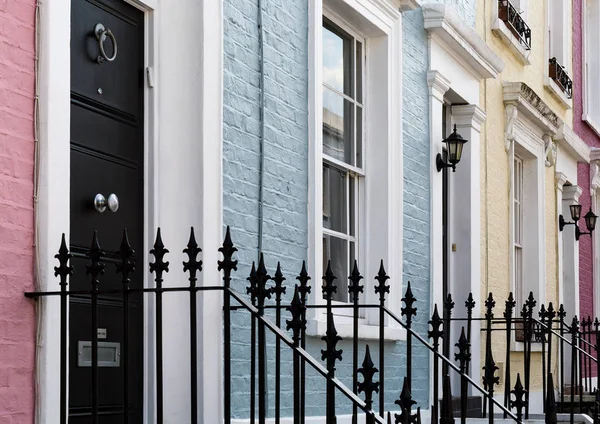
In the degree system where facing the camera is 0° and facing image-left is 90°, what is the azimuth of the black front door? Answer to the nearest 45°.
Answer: approximately 315°

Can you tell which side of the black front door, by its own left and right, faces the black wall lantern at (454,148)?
left

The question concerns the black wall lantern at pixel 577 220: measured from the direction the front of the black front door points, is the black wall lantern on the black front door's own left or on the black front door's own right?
on the black front door's own left
